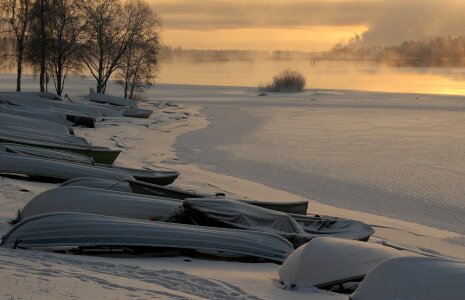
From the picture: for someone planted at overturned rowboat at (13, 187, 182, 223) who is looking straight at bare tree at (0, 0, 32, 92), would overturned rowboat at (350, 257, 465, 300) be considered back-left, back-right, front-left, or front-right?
back-right

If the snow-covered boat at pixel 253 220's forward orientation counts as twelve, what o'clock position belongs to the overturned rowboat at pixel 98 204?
The overturned rowboat is roughly at 6 o'clock from the snow-covered boat.

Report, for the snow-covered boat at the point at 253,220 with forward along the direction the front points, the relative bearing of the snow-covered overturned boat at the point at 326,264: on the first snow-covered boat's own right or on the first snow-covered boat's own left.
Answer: on the first snow-covered boat's own right

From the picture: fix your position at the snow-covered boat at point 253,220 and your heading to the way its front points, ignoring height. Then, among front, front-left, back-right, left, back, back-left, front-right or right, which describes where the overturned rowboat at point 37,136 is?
back-left

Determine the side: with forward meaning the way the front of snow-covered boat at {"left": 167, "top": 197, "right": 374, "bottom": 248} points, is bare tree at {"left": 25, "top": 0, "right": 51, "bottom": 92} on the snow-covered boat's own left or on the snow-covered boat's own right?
on the snow-covered boat's own left

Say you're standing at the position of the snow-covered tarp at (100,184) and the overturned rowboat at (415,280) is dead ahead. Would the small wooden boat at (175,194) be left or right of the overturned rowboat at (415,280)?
left

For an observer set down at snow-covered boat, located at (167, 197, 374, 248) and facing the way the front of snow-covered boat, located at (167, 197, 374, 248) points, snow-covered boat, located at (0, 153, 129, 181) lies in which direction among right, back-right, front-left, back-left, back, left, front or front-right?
back-left

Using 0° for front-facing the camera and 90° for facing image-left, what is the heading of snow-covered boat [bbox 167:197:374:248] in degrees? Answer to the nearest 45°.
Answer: approximately 270°

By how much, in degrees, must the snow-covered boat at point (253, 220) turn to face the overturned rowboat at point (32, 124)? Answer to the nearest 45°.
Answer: approximately 135° to its left

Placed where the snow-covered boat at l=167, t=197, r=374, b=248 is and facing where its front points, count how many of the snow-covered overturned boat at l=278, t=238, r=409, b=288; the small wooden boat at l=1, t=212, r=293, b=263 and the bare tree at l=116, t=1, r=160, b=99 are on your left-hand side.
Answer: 1

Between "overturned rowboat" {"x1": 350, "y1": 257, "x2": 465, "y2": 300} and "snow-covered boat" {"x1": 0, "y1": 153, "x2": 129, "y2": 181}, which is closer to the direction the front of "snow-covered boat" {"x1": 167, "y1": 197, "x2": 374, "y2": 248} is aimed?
the overturned rowboat

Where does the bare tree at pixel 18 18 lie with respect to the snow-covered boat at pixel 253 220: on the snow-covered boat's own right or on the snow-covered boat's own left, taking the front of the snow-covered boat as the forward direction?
on the snow-covered boat's own left

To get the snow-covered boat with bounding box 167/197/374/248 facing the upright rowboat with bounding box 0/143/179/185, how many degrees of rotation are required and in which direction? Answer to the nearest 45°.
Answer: approximately 135° to its left
